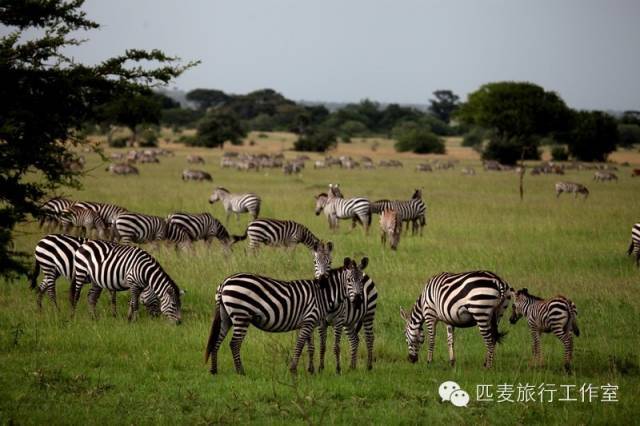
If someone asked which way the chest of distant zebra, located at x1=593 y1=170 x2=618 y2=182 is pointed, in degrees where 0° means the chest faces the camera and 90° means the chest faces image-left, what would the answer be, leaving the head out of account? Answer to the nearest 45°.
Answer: approximately 270°

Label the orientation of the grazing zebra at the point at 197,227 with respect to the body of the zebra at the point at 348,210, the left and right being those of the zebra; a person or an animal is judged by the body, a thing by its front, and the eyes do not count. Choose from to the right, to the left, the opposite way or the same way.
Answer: the opposite way

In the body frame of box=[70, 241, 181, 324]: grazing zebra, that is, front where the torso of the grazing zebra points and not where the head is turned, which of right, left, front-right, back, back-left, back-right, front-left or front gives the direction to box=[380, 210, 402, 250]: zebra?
front-left

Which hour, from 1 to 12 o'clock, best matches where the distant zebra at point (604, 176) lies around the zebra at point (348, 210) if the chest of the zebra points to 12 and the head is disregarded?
The distant zebra is roughly at 4 o'clock from the zebra.

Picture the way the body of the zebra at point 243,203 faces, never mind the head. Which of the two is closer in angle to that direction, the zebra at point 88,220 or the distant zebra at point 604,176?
the zebra

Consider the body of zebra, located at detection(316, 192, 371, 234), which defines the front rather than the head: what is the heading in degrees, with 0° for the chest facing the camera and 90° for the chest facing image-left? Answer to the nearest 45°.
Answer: approximately 90°

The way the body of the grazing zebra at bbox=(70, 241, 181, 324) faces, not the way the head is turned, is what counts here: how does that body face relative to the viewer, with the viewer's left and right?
facing to the right of the viewer

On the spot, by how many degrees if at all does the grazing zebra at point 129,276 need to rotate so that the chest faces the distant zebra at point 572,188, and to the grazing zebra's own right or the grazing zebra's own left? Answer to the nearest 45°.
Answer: approximately 45° to the grazing zebra's own left

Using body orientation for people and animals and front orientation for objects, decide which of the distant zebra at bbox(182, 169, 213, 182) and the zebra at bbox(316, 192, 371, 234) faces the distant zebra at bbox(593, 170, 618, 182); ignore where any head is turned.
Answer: the distant zebra at bbox(182, 169, 213, 182)

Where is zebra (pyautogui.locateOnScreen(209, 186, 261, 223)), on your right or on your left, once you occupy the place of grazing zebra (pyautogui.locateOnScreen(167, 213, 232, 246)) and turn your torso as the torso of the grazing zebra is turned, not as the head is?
on your left

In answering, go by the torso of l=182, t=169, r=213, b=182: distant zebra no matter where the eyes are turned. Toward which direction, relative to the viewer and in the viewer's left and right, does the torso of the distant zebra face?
facing to the right of the viewer

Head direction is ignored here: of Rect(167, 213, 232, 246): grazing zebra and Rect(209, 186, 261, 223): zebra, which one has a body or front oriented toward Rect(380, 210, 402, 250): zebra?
the grazing zebra

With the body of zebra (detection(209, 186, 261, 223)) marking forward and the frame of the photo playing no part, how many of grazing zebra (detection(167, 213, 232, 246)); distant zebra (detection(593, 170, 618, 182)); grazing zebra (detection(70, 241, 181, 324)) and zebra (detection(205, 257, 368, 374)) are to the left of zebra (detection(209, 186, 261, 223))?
3

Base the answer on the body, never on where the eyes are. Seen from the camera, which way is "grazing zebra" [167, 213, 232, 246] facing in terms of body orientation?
to the viewer's right
